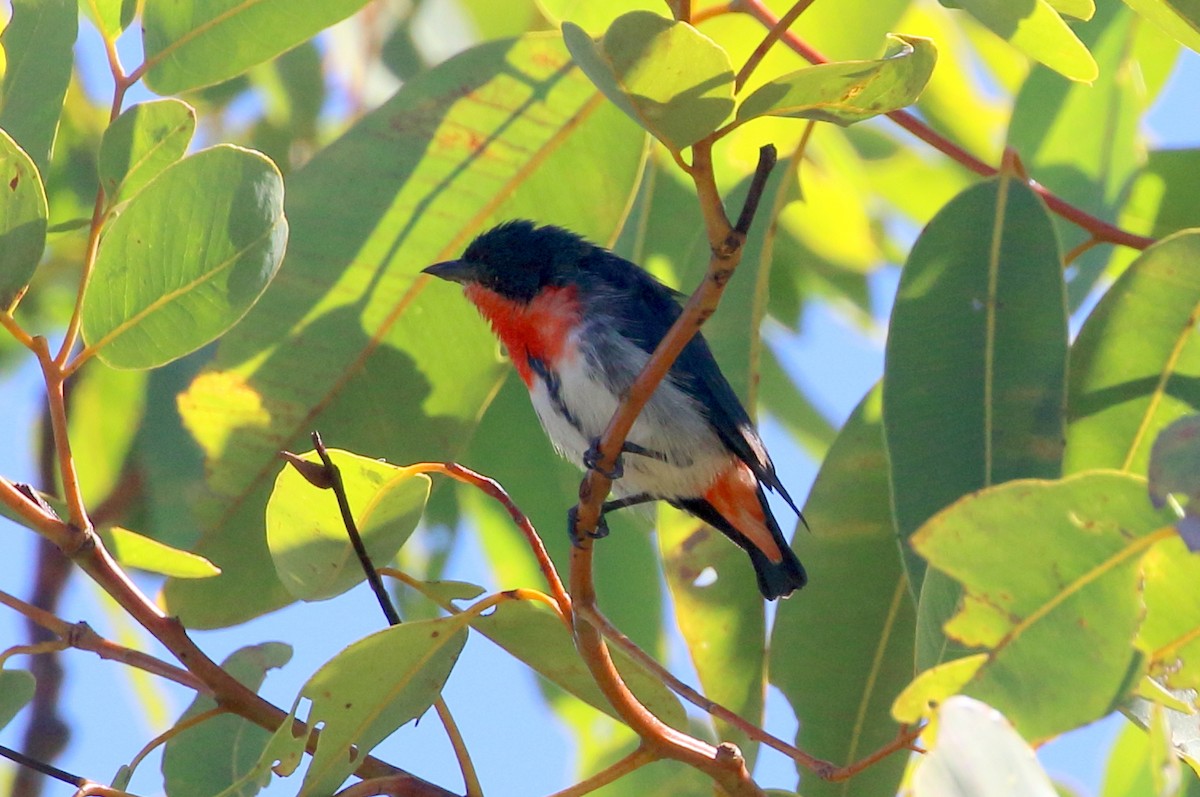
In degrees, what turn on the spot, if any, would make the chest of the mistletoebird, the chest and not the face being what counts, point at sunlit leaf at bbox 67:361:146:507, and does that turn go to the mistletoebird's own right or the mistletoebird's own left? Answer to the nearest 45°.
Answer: approximately 45° to the mistletoebird's own right

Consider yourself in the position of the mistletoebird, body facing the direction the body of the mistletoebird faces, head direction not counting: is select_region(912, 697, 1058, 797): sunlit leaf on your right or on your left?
on your left

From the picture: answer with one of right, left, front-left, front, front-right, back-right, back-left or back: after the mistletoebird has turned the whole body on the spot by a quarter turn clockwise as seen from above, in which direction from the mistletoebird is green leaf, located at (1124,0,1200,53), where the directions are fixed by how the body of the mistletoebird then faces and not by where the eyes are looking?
back-right

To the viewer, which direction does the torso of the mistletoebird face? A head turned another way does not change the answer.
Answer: to the viewer's left
